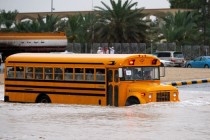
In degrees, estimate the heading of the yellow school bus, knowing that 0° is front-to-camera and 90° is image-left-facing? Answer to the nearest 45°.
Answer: approximately 315°
